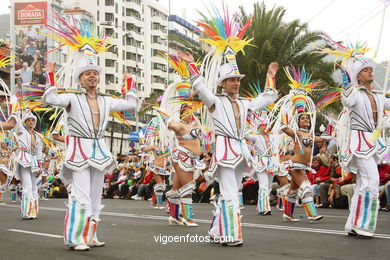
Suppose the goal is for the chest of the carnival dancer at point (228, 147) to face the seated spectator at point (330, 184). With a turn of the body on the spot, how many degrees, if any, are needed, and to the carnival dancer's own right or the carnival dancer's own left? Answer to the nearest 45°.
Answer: approximately 135° to the carnival dancer's own left

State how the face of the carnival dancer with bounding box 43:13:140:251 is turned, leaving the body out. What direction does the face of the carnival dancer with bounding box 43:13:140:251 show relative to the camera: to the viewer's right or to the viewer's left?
to the viewer's right

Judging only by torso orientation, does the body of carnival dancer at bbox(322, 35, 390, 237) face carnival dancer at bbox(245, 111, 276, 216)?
no

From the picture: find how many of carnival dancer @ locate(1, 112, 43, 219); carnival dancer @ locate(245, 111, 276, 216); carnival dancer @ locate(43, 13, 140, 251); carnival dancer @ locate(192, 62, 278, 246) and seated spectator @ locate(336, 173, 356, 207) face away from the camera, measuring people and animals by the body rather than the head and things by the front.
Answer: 0

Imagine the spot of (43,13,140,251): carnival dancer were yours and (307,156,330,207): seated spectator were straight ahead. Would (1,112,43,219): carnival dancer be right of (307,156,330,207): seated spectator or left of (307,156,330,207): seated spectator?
left

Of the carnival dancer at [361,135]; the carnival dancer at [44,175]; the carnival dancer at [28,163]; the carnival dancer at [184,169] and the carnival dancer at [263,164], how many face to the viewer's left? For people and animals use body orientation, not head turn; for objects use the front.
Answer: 0

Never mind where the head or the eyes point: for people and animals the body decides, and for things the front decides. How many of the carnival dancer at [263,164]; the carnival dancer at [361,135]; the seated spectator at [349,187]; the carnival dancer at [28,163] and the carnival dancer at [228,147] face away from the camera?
0

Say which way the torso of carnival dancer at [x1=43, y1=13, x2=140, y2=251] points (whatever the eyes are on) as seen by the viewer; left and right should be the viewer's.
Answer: facing the viewer and to the right of the viewer

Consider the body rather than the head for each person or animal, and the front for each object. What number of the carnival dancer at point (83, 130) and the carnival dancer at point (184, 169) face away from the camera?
0

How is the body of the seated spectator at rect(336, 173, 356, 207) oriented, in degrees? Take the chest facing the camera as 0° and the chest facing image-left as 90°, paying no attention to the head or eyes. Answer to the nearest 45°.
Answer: approximately 45°

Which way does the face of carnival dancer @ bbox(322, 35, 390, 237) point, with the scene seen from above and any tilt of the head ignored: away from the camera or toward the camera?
toward the camera

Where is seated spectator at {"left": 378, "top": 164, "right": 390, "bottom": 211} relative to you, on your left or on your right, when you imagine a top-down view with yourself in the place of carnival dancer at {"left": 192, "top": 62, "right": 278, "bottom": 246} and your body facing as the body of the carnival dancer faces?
on your left

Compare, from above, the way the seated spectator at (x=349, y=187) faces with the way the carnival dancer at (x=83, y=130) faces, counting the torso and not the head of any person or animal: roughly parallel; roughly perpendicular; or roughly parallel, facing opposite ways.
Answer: roughly perpendicular

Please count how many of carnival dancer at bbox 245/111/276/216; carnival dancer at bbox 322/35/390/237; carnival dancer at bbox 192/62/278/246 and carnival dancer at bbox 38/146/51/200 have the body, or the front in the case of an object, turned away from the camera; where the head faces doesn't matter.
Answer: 0

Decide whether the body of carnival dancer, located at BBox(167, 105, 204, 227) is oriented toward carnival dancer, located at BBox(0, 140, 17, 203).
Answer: no

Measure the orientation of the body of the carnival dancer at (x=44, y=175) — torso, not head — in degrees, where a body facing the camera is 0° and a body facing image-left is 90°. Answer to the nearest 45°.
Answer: approximately 315°

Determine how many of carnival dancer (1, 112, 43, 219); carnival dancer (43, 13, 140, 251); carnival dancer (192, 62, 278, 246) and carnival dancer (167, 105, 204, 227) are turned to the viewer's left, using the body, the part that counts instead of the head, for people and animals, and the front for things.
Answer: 0

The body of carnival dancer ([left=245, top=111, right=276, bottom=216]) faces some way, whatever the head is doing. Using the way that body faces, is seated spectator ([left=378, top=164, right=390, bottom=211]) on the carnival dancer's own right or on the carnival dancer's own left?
on the carnival dancer's own left

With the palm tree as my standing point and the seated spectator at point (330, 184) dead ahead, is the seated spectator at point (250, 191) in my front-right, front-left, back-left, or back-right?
front-right

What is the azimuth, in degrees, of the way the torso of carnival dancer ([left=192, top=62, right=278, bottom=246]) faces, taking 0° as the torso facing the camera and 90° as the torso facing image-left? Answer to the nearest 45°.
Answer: approximately 315°

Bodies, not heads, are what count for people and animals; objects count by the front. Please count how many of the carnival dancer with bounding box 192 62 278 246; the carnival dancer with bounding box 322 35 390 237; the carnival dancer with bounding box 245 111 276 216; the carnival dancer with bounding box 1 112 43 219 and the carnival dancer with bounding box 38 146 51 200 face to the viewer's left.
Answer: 0
